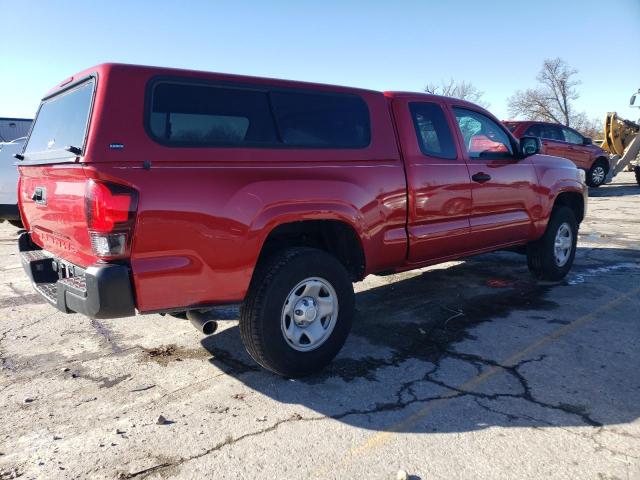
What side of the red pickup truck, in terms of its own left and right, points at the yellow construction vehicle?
front

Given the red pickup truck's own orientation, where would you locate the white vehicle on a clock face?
The white vehicle is roughly at 9 o'clock from the red pickup truck.

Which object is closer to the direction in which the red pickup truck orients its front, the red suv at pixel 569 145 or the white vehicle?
the red suv

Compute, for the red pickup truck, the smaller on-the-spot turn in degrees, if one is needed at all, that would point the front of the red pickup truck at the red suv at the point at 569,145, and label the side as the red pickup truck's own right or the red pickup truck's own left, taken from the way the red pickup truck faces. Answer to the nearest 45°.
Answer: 0° — it already faces it

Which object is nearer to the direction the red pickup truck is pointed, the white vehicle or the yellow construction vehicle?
the yellow construction vehicle

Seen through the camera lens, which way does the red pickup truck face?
facing away from the viewer and to the right of the viewer
